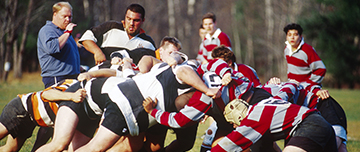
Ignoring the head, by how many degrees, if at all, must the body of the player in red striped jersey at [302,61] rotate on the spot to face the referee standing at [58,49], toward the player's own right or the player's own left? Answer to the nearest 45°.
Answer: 0° — they already face them

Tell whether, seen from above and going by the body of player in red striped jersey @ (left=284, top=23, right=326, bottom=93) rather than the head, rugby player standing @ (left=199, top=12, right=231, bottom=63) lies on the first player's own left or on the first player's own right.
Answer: on the first player's own right

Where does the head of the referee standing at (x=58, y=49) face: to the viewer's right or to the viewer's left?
to the viewer's right

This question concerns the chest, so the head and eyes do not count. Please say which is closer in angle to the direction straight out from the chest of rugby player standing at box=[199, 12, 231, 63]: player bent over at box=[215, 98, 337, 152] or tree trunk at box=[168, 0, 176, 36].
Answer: the player bent over

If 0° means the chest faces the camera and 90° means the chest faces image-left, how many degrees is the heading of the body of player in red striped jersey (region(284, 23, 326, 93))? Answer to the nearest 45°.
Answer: approximately 45°

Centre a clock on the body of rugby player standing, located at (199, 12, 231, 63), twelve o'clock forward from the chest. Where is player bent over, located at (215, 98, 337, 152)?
The player bent over is roughly at 10 o'clock from the rugby player standing.

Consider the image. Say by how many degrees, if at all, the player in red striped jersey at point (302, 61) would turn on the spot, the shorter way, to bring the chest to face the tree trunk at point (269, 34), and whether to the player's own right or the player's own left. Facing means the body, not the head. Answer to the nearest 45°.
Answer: approximately 135° to the player's own right

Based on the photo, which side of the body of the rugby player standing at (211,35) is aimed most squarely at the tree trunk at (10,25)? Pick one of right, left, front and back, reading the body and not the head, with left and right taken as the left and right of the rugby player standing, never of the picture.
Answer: right

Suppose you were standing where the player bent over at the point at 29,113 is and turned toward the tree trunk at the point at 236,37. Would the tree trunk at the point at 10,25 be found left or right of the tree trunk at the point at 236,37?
left

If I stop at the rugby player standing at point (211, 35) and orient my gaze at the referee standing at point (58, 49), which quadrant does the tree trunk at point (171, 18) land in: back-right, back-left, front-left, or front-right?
back-right
